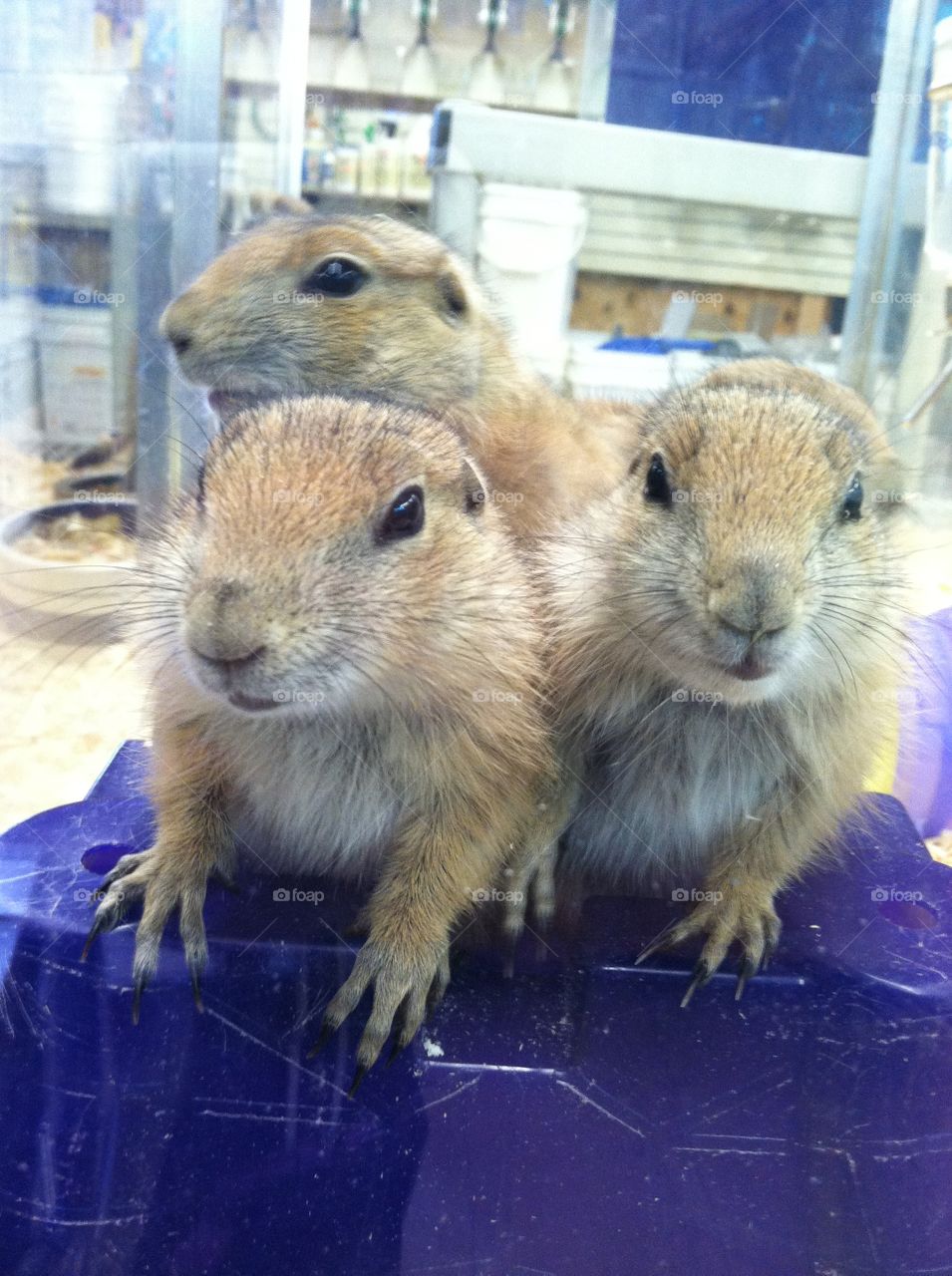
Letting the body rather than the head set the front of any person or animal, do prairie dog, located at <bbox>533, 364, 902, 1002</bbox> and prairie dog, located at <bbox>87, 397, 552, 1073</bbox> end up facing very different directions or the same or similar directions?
same or similar directions

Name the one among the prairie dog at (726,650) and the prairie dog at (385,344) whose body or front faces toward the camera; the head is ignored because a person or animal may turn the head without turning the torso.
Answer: the prairie dog at (726,650)

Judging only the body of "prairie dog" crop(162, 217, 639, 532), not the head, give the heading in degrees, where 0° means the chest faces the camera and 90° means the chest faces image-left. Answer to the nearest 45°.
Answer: approximately 90°

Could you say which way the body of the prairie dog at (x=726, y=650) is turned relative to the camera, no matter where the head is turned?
toward the camera

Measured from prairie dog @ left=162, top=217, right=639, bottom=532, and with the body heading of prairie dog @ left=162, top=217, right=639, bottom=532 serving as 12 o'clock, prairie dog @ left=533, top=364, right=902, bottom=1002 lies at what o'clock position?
prairie dog @ left=533, top=364, right=902, bottom=1002 is roughly at 7 o'clock from prairie dog @ left=162, top=217, right=639, bottom=532.

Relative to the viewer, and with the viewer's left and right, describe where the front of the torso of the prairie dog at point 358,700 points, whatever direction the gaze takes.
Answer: facing the viewer and to the left of the viewer

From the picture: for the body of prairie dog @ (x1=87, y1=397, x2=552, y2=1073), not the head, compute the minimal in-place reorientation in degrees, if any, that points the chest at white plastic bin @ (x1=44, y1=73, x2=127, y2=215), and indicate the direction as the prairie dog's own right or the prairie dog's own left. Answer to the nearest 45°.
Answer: approximately 90° to the prairie dog's own right

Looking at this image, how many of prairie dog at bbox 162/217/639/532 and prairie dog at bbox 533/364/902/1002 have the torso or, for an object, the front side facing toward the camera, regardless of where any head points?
1

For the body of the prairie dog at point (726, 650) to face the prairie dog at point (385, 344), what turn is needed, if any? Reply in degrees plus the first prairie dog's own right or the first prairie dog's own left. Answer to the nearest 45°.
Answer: approximately 90° to the first prairie dog's own right

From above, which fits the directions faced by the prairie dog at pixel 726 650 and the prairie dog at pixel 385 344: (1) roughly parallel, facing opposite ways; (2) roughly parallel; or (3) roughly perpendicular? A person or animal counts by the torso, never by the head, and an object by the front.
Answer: roughly perpendicular

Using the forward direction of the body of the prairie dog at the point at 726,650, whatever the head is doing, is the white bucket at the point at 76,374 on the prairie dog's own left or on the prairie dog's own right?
on the prairie dog's own right
